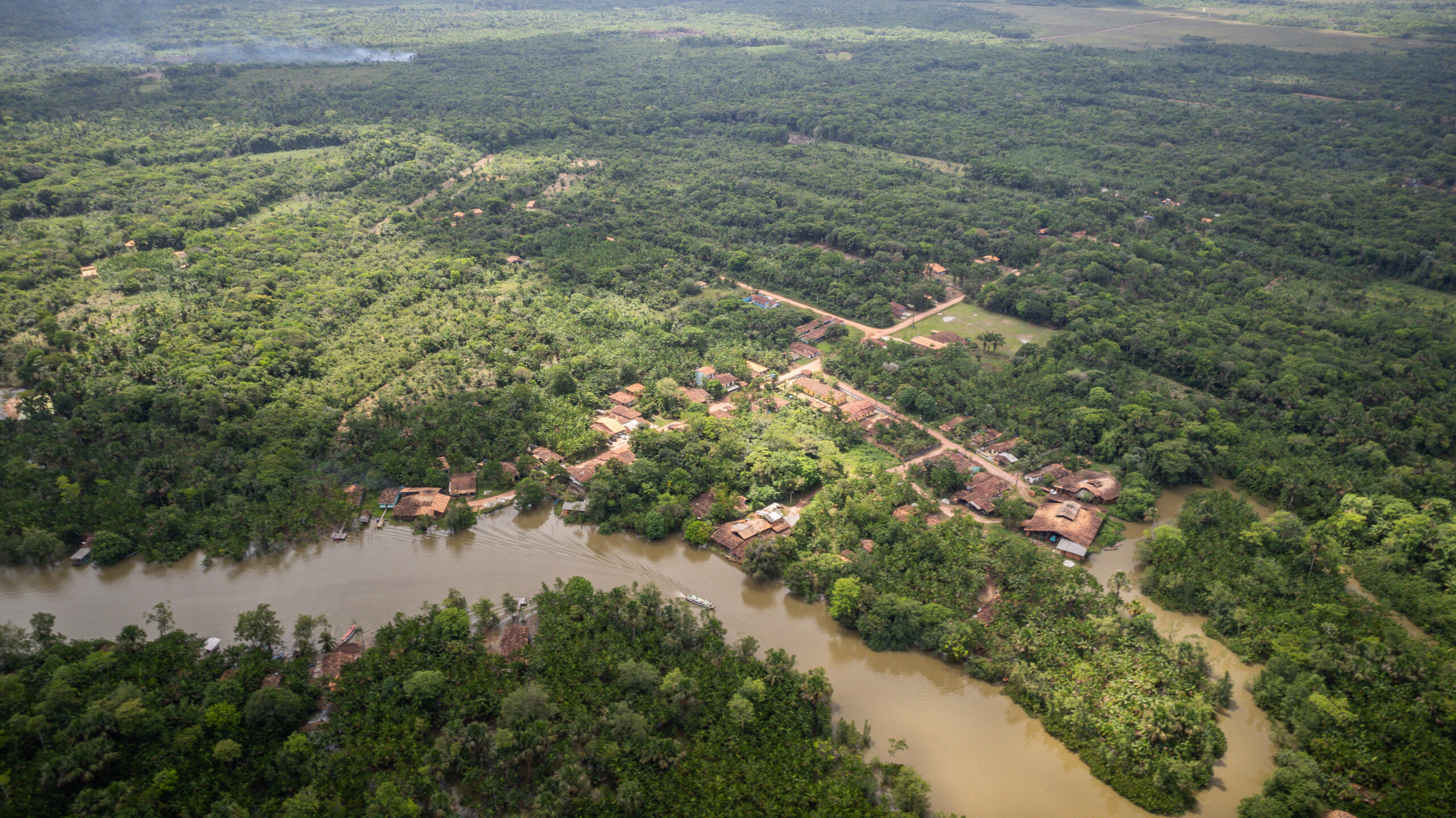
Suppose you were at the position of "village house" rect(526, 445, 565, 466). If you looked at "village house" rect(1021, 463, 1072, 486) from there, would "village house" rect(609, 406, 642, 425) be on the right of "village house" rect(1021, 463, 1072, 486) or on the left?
left

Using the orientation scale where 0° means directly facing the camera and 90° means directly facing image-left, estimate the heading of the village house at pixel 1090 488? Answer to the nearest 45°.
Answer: approximately 45°

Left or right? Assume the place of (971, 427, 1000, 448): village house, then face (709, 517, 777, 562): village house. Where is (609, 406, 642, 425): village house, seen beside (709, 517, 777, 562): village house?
right
